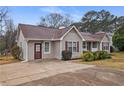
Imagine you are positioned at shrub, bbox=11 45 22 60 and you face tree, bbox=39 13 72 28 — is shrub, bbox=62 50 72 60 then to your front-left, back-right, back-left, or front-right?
front-right

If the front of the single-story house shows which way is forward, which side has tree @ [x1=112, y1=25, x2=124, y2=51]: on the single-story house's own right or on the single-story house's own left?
on the single-story house's own left

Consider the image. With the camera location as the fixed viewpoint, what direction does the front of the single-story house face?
facing the viewer and to the right of the viewer

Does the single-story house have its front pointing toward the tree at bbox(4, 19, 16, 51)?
no

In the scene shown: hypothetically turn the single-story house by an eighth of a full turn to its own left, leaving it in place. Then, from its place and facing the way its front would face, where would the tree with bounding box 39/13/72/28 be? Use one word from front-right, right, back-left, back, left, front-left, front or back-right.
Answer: left

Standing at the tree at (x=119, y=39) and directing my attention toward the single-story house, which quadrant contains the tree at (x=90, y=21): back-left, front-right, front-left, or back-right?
front-right

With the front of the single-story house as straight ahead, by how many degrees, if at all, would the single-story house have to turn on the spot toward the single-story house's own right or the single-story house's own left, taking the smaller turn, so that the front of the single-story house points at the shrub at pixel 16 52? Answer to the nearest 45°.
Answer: approximately 135° to the single-story house's own right
